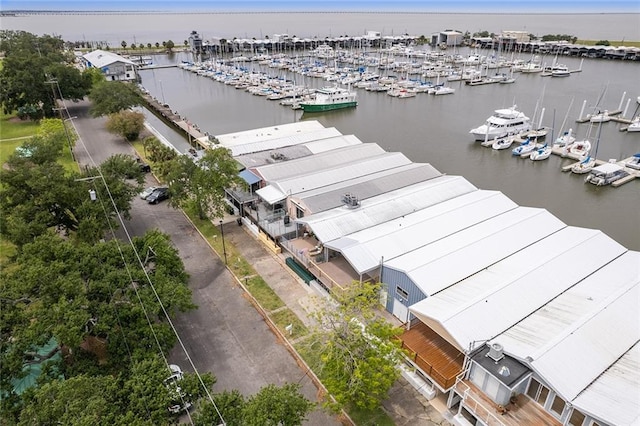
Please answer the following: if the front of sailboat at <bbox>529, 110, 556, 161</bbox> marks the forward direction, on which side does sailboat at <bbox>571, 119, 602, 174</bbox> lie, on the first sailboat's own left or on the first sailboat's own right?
on the first sailboat's own left
